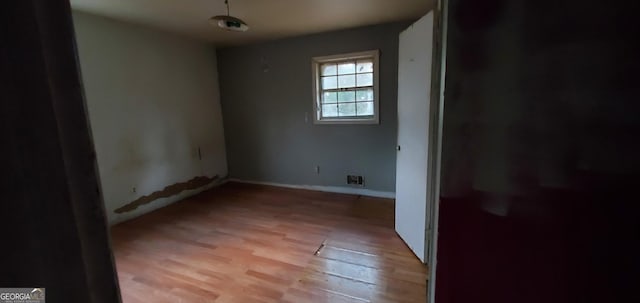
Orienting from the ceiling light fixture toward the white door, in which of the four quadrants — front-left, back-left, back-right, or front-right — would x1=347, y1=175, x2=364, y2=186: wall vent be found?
front-left

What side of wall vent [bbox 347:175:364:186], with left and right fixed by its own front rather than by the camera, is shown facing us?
front

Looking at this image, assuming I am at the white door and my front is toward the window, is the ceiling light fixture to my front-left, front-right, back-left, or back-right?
front-left

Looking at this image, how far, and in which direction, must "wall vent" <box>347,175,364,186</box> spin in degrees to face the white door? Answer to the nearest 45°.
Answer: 0° — it already faces it
